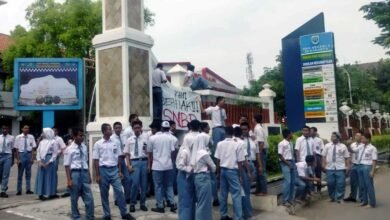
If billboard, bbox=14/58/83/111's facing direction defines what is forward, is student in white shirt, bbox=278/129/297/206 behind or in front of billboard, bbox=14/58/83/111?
in front

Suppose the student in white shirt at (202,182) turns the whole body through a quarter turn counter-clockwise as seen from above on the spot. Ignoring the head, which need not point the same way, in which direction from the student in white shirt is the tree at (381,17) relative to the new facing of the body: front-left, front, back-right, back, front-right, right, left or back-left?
right

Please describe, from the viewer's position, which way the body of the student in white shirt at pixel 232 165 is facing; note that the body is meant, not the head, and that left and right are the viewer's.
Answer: facing away from the viewer

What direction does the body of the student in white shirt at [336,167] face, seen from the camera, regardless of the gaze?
toward the camera

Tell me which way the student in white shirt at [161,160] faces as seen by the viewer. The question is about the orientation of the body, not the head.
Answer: away from the camera

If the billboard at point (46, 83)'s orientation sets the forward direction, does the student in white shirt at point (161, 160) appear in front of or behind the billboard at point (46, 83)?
in front

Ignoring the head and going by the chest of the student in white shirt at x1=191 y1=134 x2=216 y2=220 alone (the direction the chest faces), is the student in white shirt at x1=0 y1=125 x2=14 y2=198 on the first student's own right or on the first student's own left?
on the first student's own left

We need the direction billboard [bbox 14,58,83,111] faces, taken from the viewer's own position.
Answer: facing the viewer
